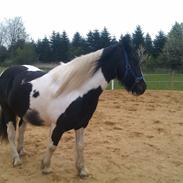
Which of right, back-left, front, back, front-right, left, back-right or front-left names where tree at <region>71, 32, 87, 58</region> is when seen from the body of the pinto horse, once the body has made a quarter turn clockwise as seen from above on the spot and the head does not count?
back-right

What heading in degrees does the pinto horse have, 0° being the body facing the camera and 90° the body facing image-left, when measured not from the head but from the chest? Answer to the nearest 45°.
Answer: approximately 315°

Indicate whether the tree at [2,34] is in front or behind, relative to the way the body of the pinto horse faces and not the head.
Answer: behind

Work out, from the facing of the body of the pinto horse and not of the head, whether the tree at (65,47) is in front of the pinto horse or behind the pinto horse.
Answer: behind

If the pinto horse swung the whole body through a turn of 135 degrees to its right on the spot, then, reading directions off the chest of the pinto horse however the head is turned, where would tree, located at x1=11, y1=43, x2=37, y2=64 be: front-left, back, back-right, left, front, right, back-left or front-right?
right

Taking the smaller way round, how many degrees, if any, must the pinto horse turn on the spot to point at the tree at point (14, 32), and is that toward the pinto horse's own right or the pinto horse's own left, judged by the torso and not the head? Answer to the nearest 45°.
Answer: approximately 135° to the pinto horse's own left

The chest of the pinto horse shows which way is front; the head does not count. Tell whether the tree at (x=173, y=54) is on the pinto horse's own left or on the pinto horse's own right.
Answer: on the pinto horse's own left

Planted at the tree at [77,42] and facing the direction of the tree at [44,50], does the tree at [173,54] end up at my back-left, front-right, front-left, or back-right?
back-left
